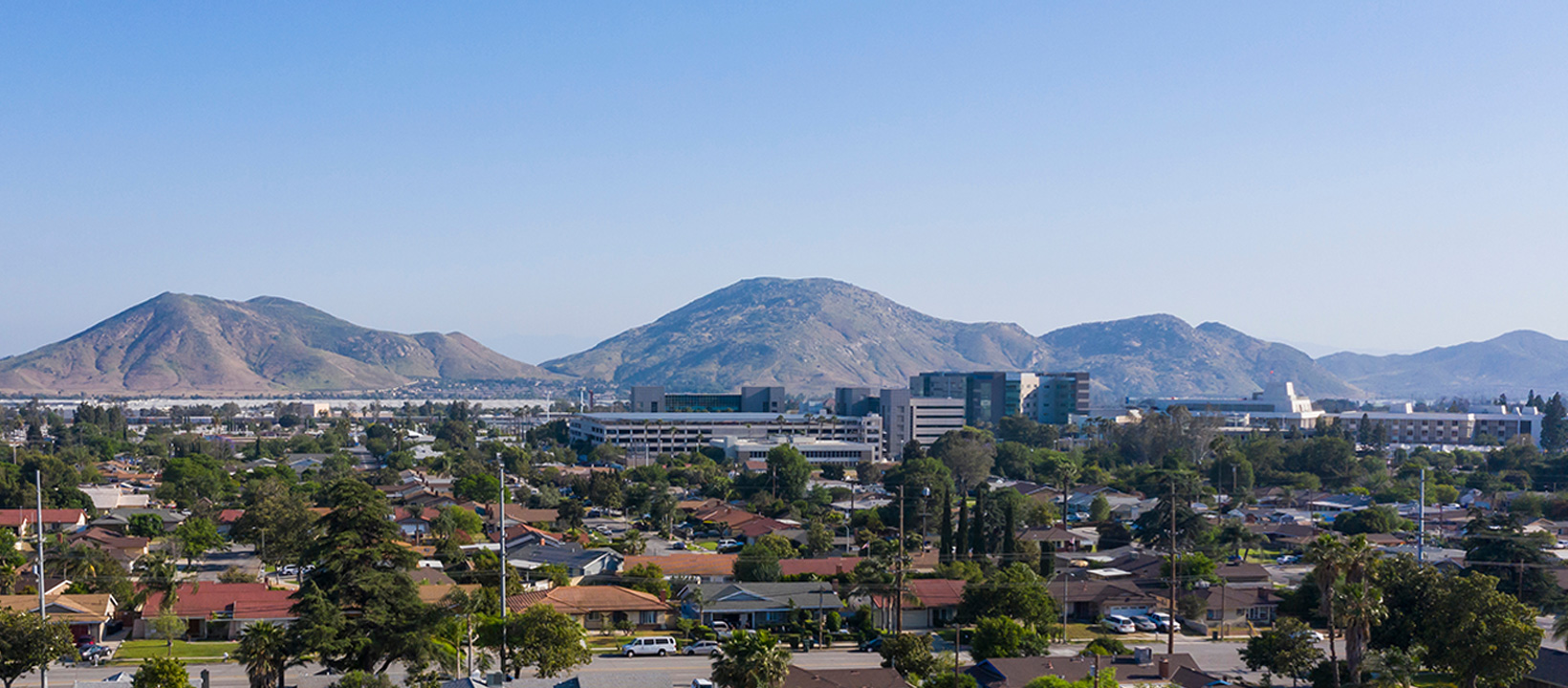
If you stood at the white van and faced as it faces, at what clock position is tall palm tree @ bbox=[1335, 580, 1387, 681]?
The tall palm tree is roughly at 7 o'clock from the white van.

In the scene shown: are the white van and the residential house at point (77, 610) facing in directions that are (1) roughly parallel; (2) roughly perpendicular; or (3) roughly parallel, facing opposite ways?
roughly perpendicular

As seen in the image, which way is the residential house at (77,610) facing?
toward the camera

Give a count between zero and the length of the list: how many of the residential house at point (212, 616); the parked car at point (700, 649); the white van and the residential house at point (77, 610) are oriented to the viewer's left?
2

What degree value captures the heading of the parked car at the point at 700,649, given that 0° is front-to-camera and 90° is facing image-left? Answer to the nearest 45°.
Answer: approximately 90°

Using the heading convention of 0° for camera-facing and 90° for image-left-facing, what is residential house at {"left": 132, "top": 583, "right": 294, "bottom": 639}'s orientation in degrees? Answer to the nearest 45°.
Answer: approximately 0°

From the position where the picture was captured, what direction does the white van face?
facing to the left of the viewer

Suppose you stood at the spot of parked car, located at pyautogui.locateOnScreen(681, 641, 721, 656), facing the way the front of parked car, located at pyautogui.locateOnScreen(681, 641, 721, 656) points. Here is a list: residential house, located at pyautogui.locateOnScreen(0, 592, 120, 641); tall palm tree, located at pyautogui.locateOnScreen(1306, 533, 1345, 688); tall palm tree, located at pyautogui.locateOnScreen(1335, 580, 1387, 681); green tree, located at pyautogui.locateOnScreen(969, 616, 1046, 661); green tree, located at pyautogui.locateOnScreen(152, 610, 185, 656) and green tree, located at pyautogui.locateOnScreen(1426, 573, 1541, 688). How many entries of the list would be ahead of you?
2

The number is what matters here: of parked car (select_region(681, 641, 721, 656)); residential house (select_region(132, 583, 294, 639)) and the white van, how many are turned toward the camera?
1

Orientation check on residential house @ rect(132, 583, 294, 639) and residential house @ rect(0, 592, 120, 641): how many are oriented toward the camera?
2

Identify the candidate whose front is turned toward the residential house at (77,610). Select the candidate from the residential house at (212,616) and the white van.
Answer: the white van

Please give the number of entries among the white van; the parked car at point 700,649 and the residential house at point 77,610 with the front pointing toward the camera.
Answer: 1

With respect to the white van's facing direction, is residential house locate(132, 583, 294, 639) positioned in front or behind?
in front
